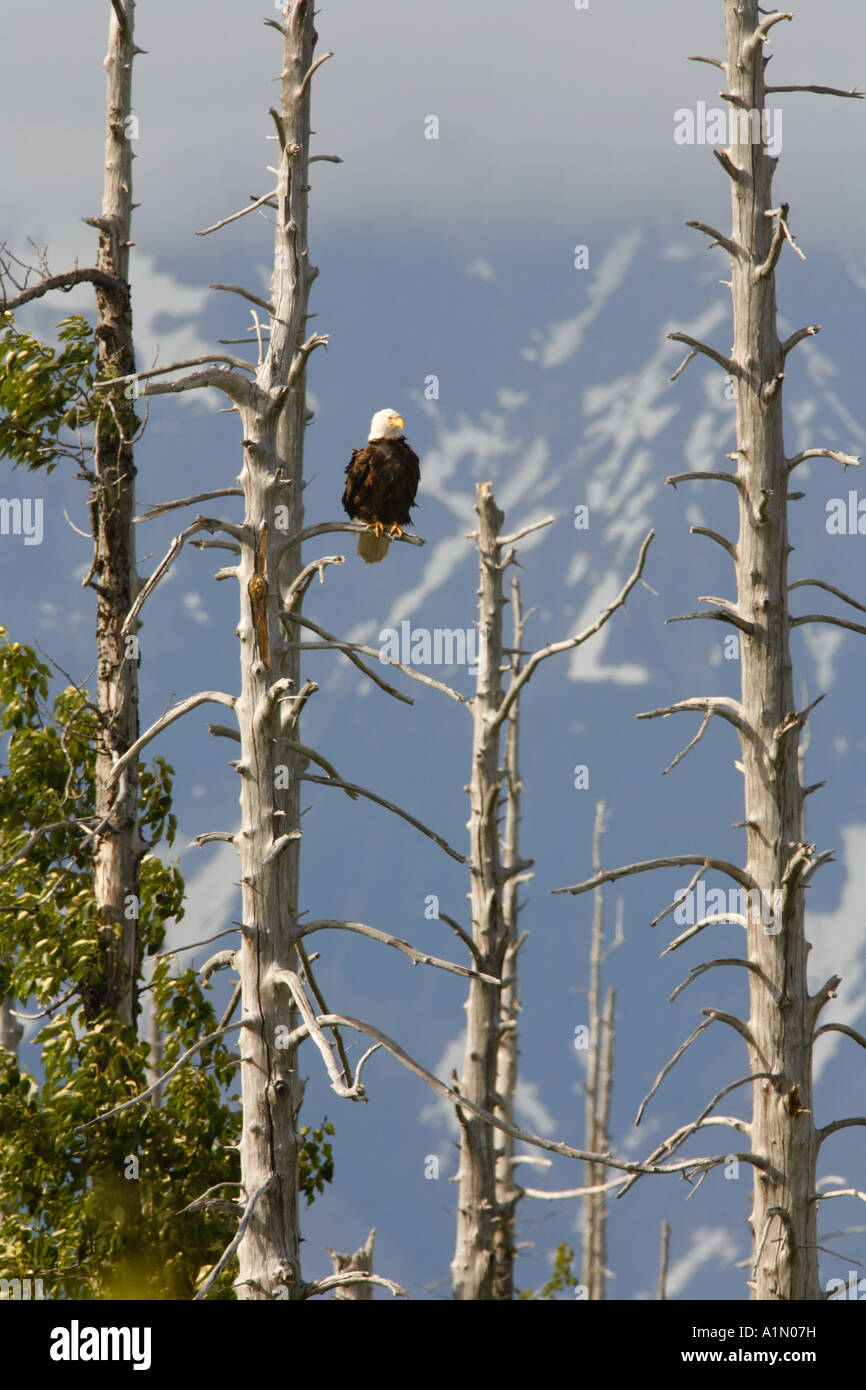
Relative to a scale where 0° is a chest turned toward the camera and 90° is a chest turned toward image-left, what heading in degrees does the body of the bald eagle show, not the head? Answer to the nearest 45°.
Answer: approximately 315°

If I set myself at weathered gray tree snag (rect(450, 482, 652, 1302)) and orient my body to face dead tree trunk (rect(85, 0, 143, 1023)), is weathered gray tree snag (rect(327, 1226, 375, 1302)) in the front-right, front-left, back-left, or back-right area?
front-left

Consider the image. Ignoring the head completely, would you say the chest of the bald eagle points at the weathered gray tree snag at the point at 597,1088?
no

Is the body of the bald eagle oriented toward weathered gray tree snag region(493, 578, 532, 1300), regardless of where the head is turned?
no

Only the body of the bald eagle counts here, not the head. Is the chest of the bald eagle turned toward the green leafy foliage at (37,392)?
no

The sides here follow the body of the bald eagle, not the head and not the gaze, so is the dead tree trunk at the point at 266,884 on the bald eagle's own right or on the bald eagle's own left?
on the bald eagle's own right
